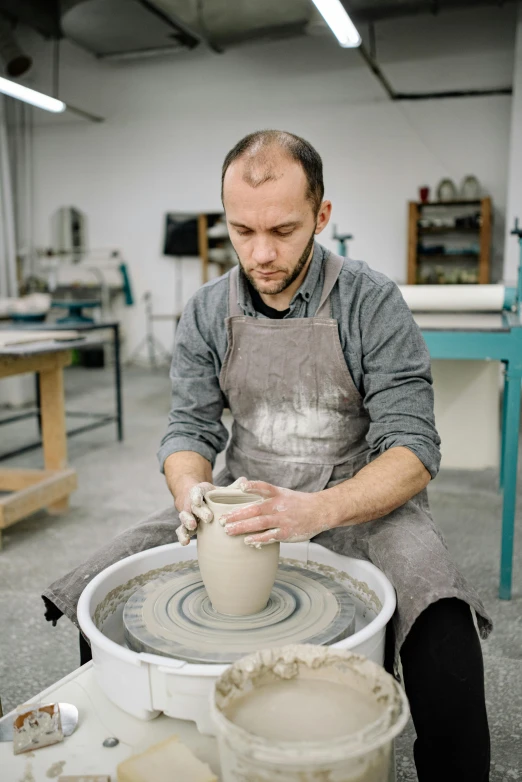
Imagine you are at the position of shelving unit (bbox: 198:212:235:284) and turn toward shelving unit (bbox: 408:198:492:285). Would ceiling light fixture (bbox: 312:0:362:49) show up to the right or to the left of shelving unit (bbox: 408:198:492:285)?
right

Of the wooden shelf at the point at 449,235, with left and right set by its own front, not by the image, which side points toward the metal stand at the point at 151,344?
right

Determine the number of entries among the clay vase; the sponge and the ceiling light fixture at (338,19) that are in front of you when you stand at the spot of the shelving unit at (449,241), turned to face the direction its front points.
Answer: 3

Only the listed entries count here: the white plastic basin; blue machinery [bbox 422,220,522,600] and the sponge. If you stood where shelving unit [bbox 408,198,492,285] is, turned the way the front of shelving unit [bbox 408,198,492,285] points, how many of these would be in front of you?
3

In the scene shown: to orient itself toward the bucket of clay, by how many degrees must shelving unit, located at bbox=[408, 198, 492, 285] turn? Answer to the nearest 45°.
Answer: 0° — it already faces it

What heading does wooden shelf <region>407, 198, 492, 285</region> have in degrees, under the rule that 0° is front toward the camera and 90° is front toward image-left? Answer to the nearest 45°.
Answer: approximately 0°

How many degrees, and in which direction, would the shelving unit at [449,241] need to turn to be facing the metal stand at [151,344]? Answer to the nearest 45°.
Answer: approximately 90° to its right

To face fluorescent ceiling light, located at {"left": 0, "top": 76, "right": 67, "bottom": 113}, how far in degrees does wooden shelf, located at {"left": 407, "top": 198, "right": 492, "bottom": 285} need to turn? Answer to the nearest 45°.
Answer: approximately 45° to its right
